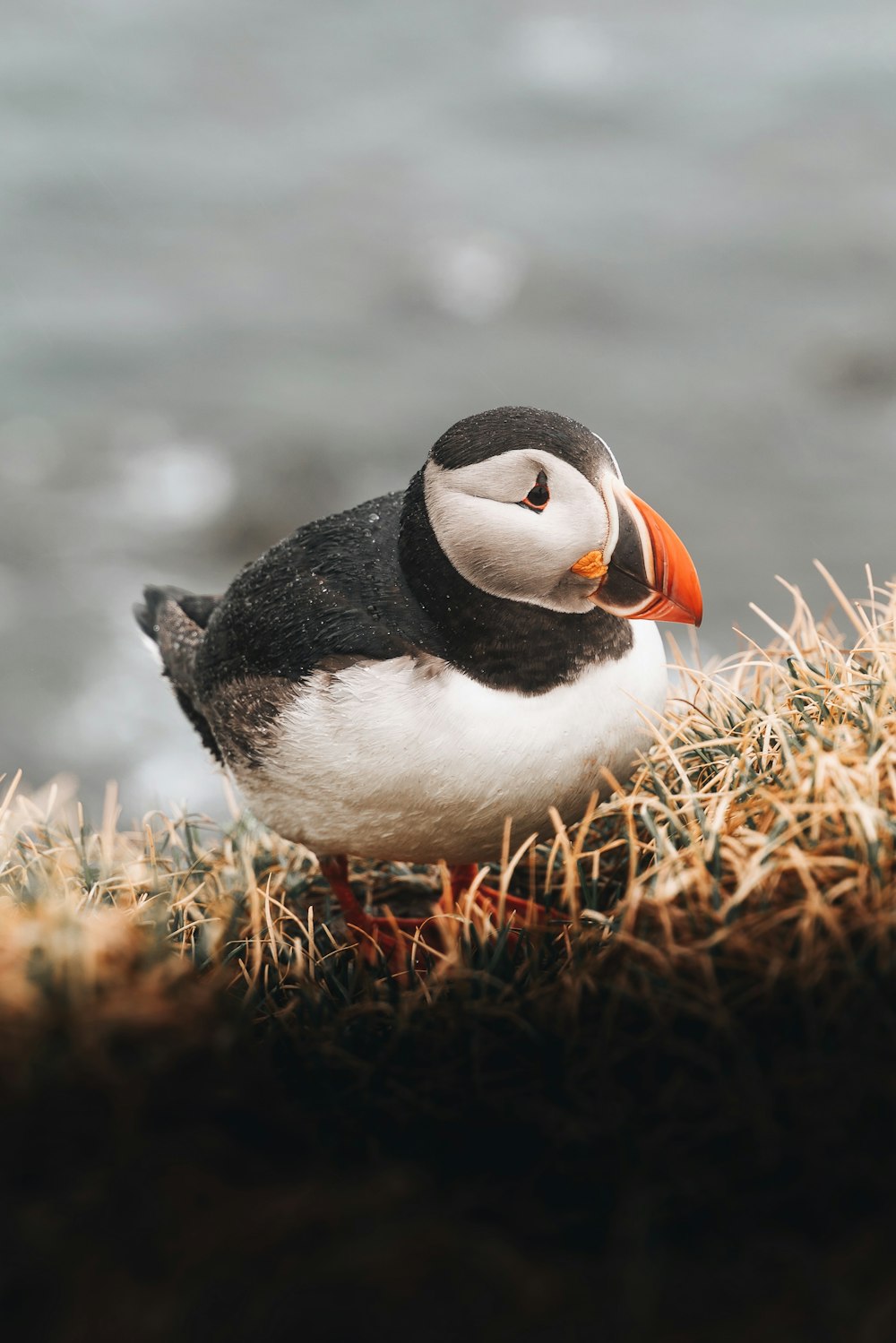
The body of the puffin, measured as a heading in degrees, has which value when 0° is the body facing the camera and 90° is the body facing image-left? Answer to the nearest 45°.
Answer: approximately 315°
